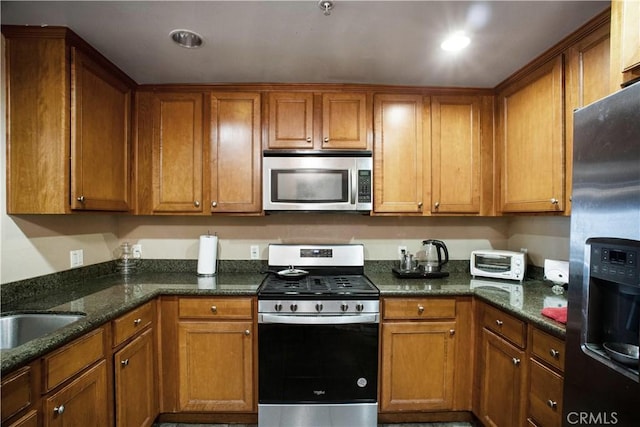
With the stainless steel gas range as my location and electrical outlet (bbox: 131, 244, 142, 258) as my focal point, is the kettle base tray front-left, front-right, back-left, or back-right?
back-right

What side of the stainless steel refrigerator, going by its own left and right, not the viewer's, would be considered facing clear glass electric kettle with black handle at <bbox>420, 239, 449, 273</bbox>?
right

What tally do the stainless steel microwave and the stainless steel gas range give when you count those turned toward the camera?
2

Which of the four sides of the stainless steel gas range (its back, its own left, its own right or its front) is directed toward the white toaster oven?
left

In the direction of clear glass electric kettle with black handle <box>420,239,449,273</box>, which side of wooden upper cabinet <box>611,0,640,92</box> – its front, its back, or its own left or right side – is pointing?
right

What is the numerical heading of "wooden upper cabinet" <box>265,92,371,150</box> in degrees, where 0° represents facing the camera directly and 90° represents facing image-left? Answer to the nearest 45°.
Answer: approximately 0°

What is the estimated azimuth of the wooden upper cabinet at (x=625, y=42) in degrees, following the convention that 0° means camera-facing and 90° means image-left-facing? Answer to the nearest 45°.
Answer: approximately 45°

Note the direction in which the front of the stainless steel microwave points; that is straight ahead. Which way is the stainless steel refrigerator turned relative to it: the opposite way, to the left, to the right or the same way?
to the right
